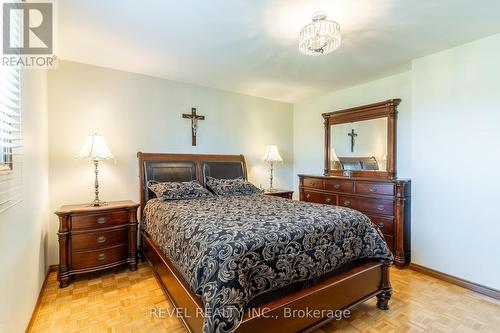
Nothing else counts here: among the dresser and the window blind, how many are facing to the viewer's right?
1

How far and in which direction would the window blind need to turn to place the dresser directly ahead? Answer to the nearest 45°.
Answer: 0° — it already faces it

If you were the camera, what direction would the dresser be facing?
facing the viewer and to the left of the viewer

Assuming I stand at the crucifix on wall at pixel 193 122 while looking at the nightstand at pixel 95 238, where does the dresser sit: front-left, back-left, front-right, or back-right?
back-left

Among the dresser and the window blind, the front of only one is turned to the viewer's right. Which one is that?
the window blind

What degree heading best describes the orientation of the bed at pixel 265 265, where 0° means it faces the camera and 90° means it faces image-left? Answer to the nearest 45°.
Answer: approximately 315°

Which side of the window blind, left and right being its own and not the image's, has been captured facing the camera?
right

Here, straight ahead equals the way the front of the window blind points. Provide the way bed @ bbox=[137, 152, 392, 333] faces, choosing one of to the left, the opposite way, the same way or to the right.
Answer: to the right

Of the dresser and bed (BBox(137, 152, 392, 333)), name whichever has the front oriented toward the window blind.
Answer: the dresser

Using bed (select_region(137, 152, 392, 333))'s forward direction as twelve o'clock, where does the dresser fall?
The dresser is roughly at 9 o'clock from the bed.

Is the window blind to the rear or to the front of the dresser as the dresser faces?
to the front

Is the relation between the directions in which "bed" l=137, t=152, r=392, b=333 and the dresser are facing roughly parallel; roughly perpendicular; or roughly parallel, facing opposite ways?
roughly perpendicular

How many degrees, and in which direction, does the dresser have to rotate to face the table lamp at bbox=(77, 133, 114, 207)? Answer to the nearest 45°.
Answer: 0° — it already faces it
